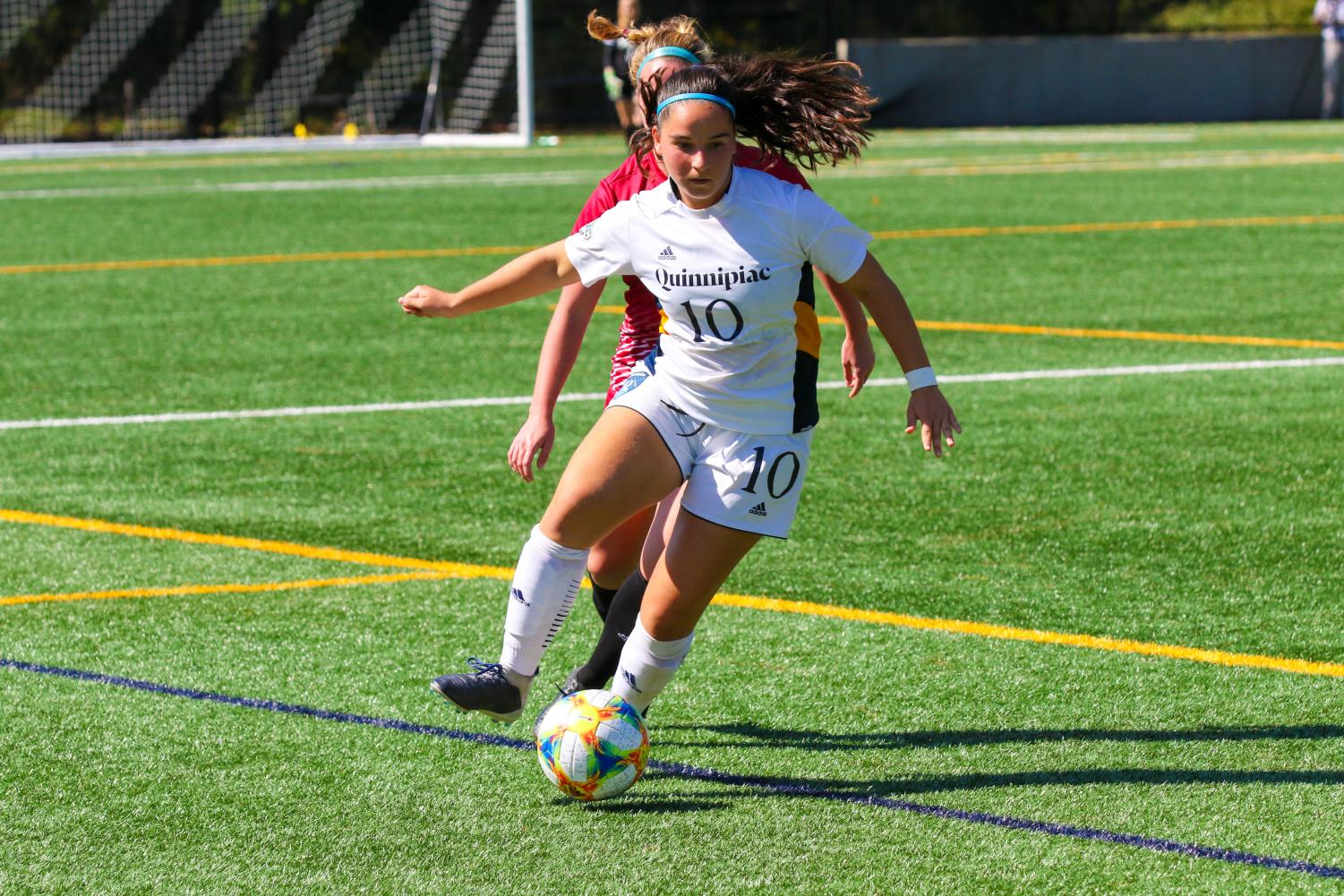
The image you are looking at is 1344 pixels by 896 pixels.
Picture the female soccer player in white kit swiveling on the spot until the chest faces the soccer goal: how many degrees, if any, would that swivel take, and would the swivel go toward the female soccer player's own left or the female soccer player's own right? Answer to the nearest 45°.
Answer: approximately 180°

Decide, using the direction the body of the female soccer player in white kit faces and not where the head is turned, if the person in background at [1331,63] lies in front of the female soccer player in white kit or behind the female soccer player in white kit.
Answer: behind

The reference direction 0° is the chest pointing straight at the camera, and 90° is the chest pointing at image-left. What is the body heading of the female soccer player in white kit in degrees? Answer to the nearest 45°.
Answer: approximately 0°
